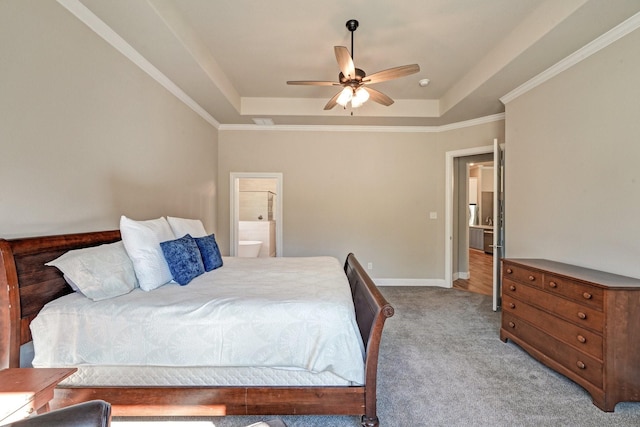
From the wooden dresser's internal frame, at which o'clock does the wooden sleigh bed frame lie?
The wooden sleigh bed frame is roughly at 12 o'clock from the wooden dresser.

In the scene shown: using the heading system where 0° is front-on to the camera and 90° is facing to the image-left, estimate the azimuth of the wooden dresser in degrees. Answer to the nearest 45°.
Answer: approximately 45°

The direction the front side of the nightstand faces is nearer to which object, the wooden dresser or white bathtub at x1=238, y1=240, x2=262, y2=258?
the wooden dresser

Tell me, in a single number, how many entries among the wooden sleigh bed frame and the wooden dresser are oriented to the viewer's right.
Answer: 1

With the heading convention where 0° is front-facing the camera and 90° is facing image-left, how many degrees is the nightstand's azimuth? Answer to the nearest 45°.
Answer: approximately 315°

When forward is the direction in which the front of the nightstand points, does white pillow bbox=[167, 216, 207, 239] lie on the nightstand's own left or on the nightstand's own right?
on the nightstand's own left

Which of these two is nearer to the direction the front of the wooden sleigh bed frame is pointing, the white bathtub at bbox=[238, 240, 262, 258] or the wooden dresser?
the wooden dresser

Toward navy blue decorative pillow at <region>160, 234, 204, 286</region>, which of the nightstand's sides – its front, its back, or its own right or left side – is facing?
left

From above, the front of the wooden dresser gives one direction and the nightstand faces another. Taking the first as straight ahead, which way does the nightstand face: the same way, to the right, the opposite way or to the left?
the opposite way

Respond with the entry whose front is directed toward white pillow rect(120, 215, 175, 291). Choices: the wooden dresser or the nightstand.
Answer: the wooden dresser

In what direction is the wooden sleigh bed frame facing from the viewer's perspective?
to the viewer's right
